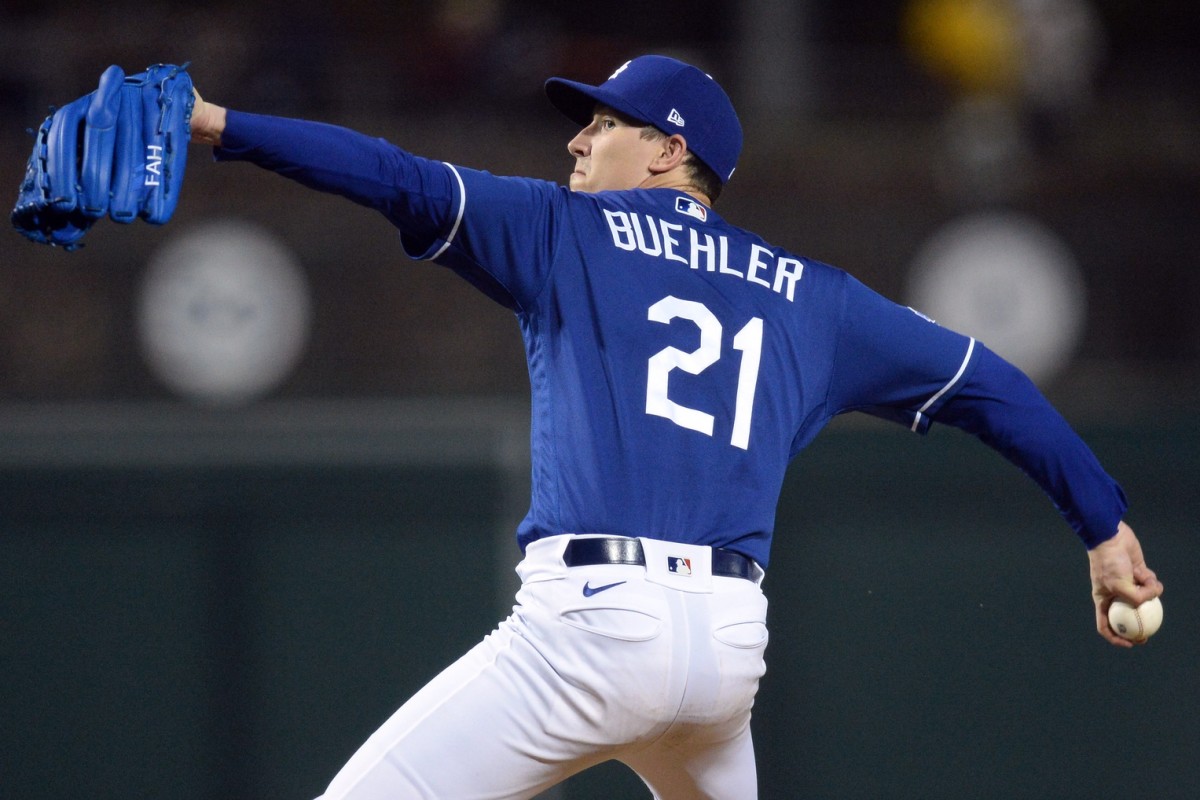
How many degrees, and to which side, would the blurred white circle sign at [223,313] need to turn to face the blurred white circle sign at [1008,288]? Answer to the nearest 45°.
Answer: approximately 90° to its left

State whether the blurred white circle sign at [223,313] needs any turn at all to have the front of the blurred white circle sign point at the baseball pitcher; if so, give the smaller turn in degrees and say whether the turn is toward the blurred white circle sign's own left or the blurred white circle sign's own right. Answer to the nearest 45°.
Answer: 0° — it already faces them

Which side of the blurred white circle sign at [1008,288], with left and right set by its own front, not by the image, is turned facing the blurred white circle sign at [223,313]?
right

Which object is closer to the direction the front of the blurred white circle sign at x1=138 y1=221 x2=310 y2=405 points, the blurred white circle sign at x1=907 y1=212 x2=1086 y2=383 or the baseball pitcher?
the baseball pitcher

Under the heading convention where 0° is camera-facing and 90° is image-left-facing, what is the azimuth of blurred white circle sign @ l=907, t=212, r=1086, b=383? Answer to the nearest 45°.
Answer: approximately 0°

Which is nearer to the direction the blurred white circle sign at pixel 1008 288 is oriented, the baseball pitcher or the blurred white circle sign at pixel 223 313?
the baseball pitcher

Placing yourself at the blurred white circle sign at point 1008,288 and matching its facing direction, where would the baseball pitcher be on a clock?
The baseball pitcher is roughly at 12 o'clock from the blurred white circle sign.

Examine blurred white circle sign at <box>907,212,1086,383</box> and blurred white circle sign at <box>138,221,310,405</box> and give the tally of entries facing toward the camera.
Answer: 2
